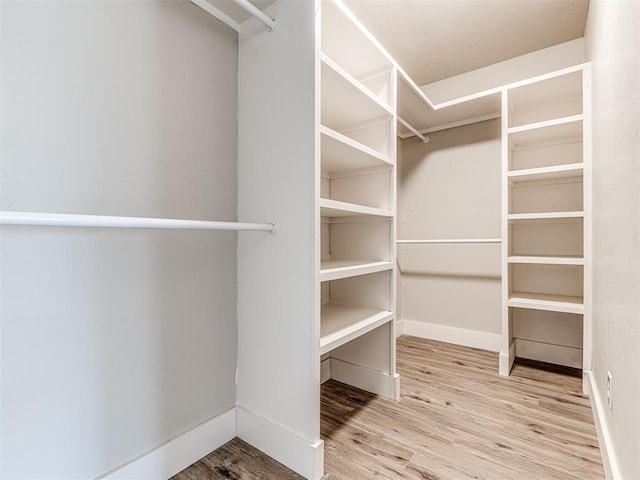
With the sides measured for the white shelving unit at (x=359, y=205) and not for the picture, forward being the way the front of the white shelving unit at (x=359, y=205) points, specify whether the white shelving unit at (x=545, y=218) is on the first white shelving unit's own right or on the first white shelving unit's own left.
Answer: on the first white shelving unit's own left

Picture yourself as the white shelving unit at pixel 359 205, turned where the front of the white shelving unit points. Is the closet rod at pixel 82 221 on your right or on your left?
on your right

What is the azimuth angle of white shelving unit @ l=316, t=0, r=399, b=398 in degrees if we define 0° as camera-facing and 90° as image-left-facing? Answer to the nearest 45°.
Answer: approximately 315°
